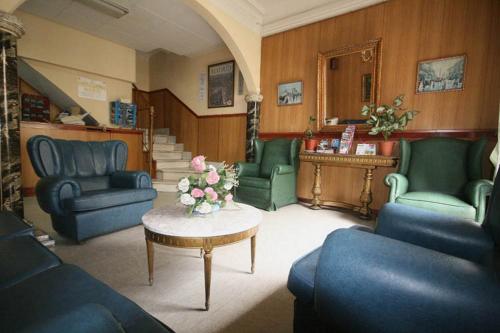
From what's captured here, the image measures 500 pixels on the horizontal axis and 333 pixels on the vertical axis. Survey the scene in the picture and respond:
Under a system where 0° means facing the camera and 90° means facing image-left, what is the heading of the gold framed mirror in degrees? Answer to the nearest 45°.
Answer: approximately 45°

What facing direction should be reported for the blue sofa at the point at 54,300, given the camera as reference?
facing away from the viewer and to the right of the viewer

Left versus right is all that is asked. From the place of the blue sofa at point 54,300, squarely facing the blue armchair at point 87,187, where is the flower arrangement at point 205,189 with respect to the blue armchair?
right

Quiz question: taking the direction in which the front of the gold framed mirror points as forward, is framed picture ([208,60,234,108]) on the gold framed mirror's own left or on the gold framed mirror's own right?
on the gold framed mirror's own right

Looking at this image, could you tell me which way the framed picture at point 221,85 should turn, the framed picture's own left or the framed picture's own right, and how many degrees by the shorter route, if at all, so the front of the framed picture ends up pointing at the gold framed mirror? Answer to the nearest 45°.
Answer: approximately 90° to the framed picture's own left

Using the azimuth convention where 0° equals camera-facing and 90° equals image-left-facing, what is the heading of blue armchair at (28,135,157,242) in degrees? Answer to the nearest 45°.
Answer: approximately 315°

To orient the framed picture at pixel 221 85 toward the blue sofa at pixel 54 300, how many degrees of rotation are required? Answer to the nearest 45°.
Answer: approximately 45° to its left

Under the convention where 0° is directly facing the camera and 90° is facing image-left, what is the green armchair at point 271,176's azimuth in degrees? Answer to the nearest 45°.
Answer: approximately 45°

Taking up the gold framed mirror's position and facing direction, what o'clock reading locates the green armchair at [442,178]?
The green armchair is roughly at 9 o'clock from the gold framed mirror.
